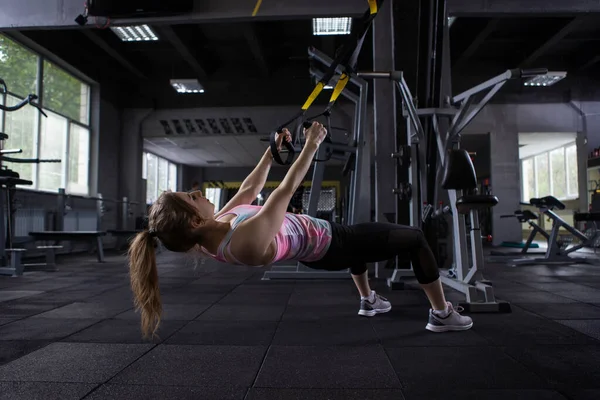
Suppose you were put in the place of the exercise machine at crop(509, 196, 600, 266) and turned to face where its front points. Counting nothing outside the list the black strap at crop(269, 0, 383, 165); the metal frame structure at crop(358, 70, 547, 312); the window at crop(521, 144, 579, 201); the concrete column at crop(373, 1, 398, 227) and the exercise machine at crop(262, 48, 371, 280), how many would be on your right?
1

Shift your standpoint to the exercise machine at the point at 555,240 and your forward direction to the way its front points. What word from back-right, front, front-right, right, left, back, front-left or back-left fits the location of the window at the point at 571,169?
right

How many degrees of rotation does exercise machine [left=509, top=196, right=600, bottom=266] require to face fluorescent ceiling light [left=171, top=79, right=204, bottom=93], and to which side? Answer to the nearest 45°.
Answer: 0° — it already faces it

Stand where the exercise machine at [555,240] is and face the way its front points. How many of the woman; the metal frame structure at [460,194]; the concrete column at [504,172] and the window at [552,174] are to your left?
2

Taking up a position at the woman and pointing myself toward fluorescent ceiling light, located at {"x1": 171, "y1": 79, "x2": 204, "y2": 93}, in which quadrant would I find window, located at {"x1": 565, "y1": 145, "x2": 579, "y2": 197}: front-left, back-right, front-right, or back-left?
front-right

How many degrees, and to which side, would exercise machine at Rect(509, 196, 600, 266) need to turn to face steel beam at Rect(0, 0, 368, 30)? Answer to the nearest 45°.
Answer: approximately 45° to its left

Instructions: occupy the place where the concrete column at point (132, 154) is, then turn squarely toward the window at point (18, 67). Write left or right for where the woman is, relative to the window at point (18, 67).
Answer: left

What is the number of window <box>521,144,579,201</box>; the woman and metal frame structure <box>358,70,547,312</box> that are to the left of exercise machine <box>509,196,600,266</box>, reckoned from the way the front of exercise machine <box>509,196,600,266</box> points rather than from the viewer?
2

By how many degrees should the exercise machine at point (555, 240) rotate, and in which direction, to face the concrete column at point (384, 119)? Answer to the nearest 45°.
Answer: approximately 45° to its left

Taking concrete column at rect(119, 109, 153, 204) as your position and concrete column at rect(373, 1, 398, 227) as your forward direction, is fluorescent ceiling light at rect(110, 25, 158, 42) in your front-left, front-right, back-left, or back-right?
front-right

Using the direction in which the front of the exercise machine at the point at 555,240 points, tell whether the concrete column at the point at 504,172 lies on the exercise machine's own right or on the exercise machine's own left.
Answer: on the exercise machine's own right

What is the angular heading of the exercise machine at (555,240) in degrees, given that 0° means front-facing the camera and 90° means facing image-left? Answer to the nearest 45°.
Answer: approximately 90°

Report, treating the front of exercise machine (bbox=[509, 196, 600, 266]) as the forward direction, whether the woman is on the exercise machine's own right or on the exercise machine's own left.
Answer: on the exercise machine's own left

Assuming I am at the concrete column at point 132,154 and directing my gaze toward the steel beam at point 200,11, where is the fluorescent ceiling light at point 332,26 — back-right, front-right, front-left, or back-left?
front-left

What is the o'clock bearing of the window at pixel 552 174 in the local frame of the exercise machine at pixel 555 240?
The window is roughly at 3 o'clock from the exercise machine.
